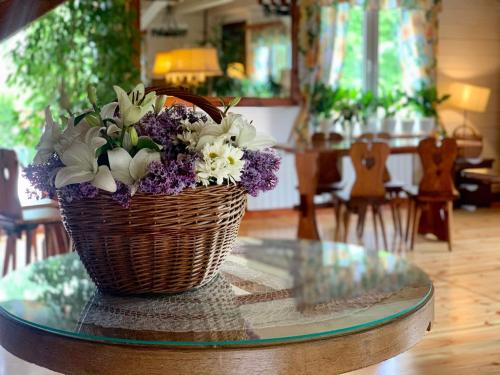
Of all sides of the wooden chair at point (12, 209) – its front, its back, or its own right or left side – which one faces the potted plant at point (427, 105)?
front

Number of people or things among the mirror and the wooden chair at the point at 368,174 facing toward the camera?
1

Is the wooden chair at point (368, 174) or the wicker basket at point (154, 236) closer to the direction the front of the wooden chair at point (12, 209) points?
the wooden chair

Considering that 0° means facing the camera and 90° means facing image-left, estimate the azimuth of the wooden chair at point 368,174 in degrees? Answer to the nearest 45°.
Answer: approximately 135°

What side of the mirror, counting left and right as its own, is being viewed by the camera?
front

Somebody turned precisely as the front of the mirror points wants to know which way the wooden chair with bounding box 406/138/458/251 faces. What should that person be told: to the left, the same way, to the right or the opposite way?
the opposite way

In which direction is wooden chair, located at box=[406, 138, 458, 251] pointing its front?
away from the camera

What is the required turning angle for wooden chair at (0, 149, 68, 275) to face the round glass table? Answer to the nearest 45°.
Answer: approximately 135° to its right

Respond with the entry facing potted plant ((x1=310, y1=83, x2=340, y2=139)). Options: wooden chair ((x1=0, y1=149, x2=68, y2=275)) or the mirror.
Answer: the wooden chair

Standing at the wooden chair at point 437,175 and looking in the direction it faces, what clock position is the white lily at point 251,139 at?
The white lily is roughly at 6 o'clock from the wooden chair.

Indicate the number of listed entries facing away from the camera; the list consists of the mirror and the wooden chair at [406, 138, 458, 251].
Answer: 1

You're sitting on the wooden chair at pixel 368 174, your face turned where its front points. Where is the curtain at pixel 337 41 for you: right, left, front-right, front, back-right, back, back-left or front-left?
front-right

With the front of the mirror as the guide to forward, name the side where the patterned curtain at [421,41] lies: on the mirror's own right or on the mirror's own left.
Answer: on the mirror's own left

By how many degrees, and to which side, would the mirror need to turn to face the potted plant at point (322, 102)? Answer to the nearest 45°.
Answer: approximately 90° to its left

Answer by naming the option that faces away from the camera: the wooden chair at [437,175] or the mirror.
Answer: the wooden chair

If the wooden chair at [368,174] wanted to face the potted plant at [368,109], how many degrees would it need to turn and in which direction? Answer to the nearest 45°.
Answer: approximately 45° to its right

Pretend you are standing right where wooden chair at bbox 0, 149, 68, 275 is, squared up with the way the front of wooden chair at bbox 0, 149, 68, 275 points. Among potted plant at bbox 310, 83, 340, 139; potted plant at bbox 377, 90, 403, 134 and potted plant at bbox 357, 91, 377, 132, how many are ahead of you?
3

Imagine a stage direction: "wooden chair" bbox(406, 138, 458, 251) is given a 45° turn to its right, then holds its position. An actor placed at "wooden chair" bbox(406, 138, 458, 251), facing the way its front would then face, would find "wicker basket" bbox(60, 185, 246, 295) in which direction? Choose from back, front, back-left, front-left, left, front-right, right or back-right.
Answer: back-right

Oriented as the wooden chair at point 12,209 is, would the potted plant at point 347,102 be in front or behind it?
in front

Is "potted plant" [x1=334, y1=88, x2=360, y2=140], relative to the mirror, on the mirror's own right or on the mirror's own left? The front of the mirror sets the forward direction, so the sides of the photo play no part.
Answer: on the mirror's own left
